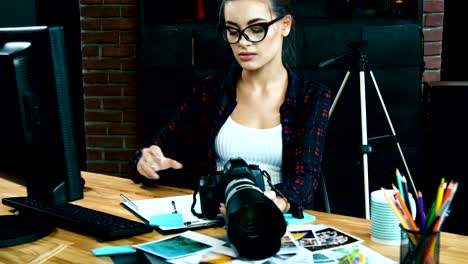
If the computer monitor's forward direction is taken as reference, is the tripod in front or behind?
in front
